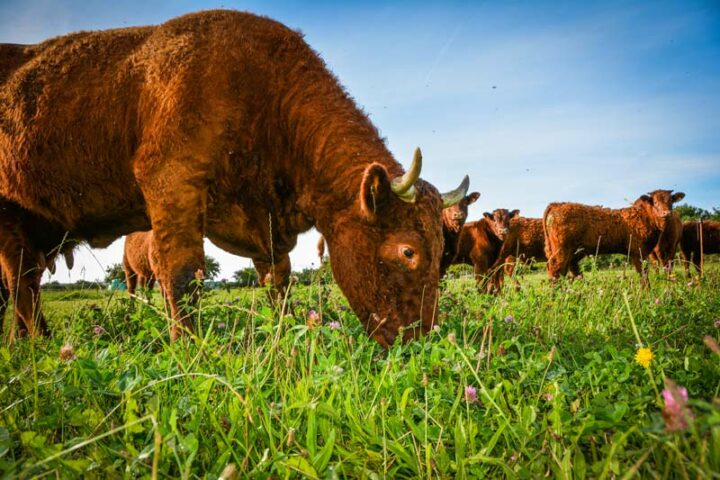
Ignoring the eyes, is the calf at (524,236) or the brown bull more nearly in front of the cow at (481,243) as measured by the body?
the brown bull

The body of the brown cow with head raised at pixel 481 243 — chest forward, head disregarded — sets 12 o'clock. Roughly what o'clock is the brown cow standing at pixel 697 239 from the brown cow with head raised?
The brown cow standing is roughly at 9 o'clock from the brown cow with head raised.

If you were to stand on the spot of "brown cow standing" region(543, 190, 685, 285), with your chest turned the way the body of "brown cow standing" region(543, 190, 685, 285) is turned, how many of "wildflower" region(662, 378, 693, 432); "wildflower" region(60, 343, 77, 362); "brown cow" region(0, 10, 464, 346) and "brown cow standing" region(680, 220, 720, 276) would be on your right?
3

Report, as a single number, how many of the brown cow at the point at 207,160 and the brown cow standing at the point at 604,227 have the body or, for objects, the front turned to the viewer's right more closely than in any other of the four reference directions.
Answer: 2

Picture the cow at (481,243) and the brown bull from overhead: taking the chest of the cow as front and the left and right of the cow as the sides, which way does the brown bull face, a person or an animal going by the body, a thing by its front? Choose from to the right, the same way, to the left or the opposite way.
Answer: to the left

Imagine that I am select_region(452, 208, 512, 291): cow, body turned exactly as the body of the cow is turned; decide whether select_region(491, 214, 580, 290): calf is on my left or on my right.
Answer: on my left

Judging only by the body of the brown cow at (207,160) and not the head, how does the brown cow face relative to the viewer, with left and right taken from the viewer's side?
facing to the right of the viewer

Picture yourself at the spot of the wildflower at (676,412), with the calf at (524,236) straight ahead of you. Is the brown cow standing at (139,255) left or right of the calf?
left

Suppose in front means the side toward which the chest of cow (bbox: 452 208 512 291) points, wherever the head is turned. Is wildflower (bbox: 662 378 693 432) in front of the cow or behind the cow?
in front

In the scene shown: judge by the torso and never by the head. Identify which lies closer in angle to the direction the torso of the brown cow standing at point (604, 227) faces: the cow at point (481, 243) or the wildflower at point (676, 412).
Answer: the wildflower

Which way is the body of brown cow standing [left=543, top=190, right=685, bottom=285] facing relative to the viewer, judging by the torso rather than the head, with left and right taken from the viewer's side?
facing to the right of the viewer

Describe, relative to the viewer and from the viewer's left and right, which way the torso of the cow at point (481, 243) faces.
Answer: facing the viewer and to the right of the viewer

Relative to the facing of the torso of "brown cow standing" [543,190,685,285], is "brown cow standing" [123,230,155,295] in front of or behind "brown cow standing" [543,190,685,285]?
behind
